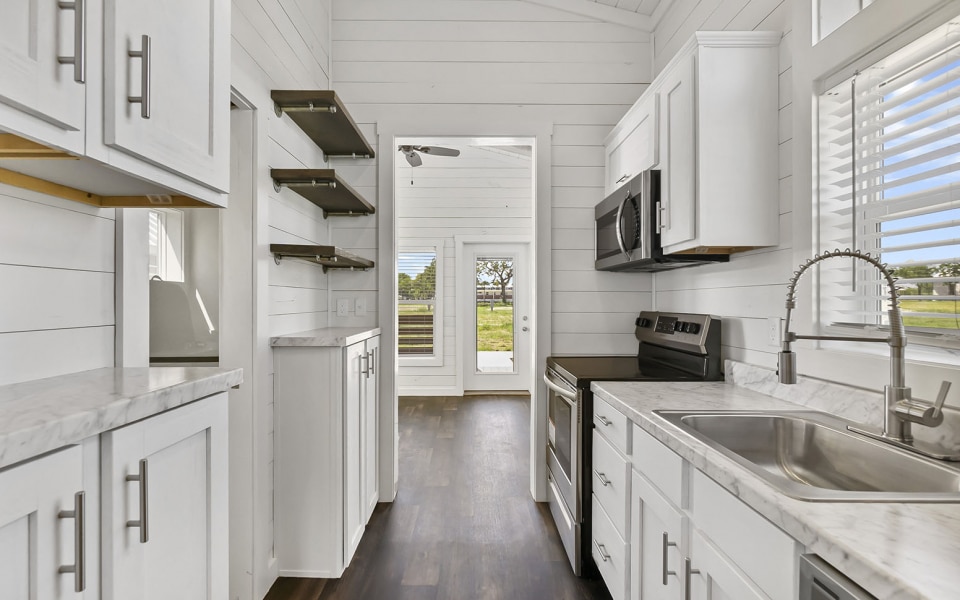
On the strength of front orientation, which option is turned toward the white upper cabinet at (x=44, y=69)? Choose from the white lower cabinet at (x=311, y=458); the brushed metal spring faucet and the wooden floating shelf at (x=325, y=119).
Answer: the brushed metal spring faucet

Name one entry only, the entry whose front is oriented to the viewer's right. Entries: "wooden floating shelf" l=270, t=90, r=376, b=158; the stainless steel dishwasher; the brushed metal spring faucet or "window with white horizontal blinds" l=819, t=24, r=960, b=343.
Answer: the wooden floating shelf

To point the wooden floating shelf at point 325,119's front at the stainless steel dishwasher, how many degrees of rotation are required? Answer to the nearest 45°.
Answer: approximately 90° to its right

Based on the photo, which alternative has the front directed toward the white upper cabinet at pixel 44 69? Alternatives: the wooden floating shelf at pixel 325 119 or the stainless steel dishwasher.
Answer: the stainless steel dishwasher

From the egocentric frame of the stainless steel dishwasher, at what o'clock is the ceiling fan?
The ceiling fan is roughly at 3 o'clock from the stainless steel dishwasher.

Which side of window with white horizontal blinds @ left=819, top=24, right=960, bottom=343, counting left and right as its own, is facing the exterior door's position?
right

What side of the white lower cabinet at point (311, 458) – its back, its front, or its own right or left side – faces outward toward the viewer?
right

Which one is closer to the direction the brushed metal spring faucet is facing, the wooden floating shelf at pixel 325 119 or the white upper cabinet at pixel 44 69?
the white upper cabinet

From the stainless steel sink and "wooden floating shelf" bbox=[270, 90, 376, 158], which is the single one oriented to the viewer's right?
the wooden floating shelf

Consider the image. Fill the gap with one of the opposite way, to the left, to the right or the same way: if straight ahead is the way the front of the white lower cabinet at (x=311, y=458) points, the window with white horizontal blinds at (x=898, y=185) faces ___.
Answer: the opposite way

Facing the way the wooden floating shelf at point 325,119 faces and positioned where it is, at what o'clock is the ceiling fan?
The ceiling fan is roughly at 10 o'clock from the wooden floating shelf.

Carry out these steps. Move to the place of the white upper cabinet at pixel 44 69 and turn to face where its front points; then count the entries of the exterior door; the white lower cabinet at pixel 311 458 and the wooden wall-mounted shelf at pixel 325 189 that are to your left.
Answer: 3

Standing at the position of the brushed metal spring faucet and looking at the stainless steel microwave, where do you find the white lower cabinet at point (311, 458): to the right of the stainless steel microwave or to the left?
left

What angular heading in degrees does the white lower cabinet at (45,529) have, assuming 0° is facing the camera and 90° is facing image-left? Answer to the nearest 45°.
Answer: approximately 315°

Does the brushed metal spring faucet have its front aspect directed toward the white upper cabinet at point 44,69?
yes
